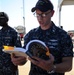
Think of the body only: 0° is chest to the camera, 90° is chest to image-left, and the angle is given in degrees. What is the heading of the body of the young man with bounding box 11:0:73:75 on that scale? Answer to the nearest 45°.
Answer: approximately 45°

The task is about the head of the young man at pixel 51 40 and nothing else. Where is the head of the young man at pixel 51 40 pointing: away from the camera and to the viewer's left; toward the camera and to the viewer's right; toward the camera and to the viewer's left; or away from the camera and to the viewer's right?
toward the camera and to the viewer's left

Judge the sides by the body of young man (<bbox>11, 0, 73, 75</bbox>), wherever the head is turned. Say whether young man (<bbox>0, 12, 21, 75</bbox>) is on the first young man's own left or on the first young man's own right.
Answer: on the first young man's own right
